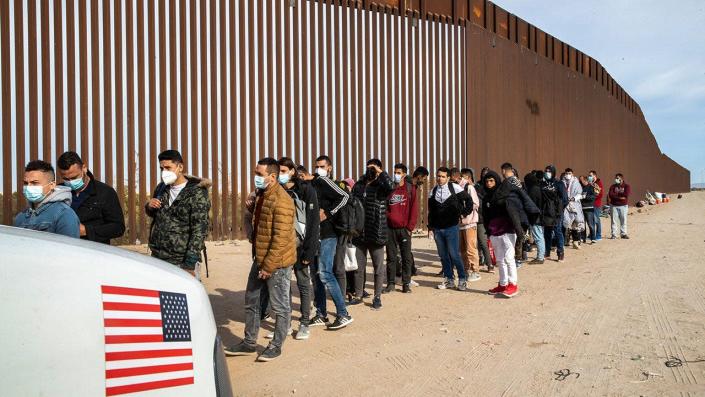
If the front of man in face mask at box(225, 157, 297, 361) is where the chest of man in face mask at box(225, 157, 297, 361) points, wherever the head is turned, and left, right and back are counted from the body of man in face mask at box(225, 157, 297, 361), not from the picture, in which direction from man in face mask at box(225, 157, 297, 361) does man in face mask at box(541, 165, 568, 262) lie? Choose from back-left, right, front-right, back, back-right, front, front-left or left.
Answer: back-right

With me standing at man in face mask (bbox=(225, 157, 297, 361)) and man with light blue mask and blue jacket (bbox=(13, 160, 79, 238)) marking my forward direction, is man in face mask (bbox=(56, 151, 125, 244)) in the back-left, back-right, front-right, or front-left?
front-right

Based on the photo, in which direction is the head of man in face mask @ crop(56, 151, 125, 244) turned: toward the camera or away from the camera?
toward the camera

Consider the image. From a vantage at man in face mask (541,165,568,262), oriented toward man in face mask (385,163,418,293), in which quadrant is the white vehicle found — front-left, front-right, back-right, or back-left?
front-left

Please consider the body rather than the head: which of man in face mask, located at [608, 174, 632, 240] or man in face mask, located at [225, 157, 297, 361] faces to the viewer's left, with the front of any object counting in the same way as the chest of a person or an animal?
man in face mask, located at [225, 157, 297, 361]

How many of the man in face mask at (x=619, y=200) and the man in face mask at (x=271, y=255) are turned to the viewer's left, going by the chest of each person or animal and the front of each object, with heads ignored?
1

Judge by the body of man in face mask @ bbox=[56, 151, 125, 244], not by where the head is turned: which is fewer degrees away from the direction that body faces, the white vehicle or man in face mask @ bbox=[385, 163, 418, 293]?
the white vehicle

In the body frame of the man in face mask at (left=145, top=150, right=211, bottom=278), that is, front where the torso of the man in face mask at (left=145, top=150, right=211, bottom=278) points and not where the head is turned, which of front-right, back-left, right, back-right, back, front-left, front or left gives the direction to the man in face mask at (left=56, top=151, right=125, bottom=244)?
right

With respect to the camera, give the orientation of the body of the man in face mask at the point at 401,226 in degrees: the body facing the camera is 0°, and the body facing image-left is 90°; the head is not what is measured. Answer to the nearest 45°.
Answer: approximately 45°

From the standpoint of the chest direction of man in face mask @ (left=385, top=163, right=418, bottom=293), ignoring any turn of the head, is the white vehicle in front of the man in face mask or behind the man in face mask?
in front

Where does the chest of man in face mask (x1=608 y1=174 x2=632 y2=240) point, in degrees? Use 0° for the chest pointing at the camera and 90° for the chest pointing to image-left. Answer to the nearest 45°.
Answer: approximately 0°

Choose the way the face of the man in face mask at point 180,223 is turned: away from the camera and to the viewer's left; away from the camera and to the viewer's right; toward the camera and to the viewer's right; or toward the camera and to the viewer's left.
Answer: toward the camera and to the viewer's left

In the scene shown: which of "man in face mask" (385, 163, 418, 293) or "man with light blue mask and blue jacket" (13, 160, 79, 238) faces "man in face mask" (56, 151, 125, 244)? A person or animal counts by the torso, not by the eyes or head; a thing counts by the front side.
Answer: "man in face mask" (385, 163, 418, 293)

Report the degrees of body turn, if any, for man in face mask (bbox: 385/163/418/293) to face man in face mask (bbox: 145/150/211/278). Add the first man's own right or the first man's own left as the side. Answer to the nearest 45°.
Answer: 0° — they already face them

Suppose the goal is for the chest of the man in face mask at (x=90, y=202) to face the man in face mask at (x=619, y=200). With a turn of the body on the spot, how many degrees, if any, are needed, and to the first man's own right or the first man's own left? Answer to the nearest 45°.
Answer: approximately 135° to the first man's own left

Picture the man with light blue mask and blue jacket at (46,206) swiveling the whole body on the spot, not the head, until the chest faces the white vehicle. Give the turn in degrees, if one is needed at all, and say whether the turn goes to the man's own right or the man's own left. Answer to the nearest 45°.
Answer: approximately 45° to the man's own left
